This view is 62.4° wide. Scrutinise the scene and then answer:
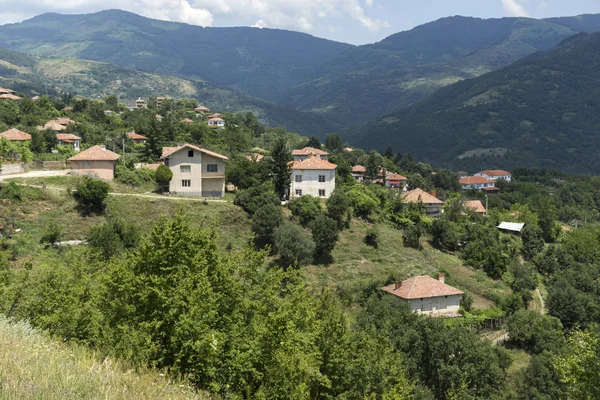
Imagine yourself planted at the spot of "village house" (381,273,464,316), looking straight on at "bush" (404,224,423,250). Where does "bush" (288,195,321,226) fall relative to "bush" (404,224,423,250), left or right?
left

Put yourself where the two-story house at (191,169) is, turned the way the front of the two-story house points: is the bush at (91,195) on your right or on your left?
on your right

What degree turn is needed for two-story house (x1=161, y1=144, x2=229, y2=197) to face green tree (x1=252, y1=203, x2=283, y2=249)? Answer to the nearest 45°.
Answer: approximately 45° to its left

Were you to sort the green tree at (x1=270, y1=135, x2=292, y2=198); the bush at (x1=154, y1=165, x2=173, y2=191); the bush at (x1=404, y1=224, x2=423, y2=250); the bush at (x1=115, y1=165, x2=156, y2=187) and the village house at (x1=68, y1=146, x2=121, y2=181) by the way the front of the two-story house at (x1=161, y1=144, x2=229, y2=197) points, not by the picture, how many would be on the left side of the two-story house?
2

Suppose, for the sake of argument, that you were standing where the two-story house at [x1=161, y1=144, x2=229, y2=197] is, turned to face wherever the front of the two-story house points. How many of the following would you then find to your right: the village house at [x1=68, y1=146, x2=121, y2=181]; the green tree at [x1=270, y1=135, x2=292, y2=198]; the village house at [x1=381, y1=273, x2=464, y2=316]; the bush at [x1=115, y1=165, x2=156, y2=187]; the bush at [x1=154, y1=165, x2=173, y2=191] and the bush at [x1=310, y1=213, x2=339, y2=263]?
3

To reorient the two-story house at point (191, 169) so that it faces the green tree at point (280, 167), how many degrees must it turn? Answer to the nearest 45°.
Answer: approximately 90° to its left

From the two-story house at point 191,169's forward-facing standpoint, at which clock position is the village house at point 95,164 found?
The village house is roughly at 3 o'clock from the two-story house.

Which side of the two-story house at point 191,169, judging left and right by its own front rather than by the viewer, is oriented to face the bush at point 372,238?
left

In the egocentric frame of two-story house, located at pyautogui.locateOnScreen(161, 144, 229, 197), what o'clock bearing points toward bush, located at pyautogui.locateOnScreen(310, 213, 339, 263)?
The bush is roughly at 10 o'clock from the two-story house.

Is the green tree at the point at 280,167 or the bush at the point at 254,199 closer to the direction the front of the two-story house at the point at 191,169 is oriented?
the bush

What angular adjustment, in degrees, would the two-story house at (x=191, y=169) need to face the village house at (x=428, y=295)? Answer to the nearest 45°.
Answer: approximately 45° to its left

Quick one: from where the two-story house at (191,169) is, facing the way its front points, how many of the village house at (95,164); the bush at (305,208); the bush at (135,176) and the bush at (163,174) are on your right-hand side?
3

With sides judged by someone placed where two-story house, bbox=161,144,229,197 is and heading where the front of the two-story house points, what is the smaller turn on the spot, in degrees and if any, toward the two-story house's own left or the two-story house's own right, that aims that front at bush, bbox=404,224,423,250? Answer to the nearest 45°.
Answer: approximately 90° to the two-story house's own left

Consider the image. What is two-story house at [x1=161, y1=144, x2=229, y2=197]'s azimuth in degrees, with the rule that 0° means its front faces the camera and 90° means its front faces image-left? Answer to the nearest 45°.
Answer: approximately 0°

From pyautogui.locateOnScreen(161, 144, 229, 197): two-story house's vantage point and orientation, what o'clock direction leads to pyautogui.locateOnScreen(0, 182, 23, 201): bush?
The bush is roughly at 2 o'clock from the two-story house.
